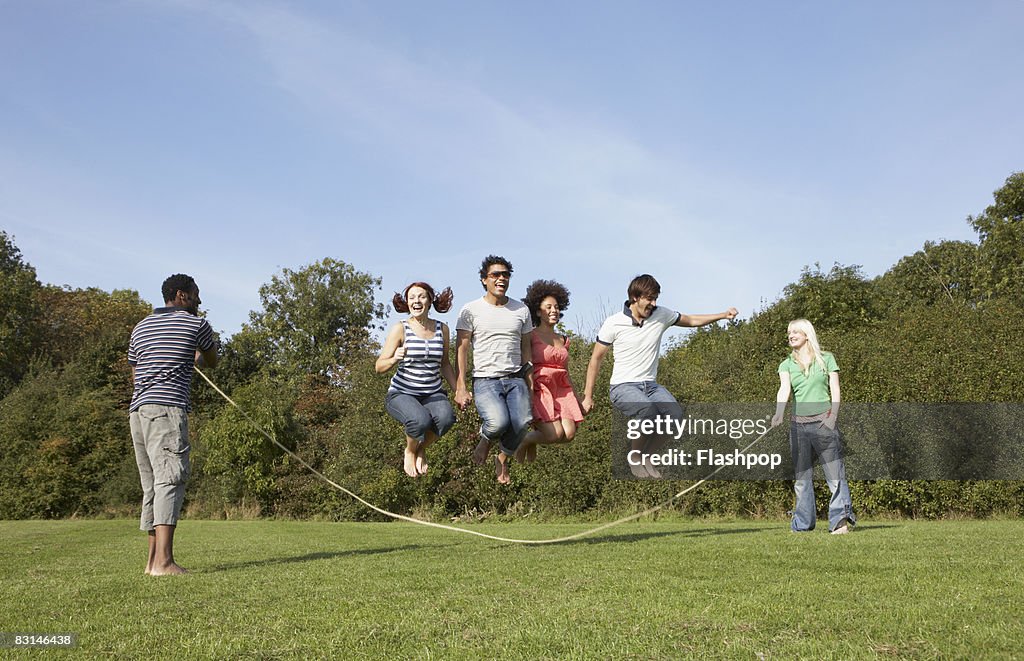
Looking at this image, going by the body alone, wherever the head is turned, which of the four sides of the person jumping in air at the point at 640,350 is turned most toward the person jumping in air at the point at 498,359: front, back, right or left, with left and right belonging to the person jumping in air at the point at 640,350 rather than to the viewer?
right

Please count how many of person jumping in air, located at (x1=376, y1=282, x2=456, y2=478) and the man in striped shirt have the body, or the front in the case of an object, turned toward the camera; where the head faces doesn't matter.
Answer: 1

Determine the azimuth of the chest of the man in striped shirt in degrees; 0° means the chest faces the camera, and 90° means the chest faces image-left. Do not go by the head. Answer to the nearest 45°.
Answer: approximately 225°

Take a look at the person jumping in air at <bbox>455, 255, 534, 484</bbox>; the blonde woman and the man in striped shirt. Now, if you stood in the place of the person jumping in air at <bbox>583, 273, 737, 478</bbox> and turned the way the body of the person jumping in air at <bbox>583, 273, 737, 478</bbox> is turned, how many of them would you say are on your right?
2

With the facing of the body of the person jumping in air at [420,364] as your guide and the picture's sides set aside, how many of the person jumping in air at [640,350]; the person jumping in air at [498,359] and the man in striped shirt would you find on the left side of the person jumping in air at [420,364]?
2

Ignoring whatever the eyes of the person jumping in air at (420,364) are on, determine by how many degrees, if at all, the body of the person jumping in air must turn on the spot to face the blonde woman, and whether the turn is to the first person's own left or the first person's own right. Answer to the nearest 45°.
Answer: approximately 90° to the first person's own left
